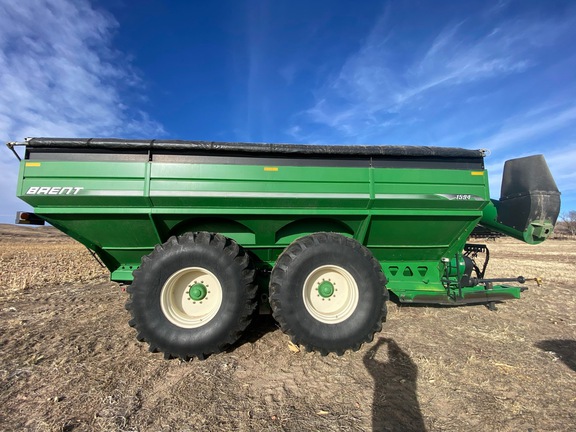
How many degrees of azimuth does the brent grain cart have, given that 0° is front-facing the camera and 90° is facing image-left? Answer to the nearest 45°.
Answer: approximately 270°
